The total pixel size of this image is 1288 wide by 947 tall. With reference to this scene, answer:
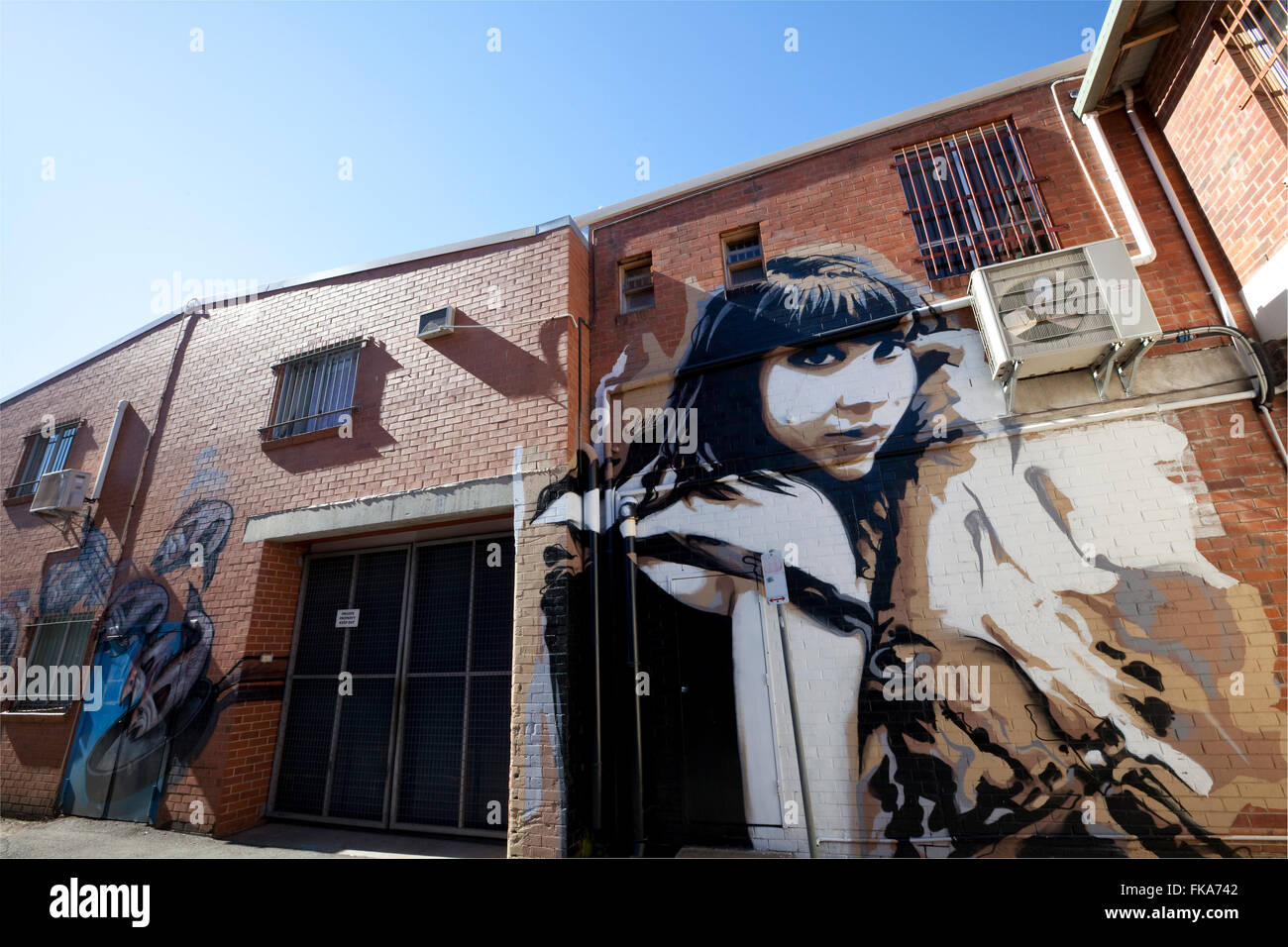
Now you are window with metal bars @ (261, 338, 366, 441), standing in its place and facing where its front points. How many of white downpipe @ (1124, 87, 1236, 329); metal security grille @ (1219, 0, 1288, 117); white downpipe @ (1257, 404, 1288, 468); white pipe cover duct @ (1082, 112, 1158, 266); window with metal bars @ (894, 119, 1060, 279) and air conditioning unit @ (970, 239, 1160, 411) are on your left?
6

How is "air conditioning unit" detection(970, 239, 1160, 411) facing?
toward the camera

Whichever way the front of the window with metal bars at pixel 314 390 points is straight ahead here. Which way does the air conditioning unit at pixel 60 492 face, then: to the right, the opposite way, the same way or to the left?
the same way

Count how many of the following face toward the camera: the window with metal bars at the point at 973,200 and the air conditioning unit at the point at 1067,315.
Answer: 2

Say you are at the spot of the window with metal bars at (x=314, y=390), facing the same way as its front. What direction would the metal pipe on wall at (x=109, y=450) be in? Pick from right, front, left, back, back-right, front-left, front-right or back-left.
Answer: right

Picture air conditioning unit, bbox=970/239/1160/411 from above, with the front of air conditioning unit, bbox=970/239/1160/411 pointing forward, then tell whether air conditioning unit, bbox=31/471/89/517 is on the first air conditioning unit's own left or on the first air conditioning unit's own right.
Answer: on the first air conditioning unit's own right

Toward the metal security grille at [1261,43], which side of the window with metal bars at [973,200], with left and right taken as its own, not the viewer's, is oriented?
left

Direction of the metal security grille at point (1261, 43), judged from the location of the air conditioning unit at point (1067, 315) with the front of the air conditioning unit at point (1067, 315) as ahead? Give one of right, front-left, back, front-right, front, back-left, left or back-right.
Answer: left

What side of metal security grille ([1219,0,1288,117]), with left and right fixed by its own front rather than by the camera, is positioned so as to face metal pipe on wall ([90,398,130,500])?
front
